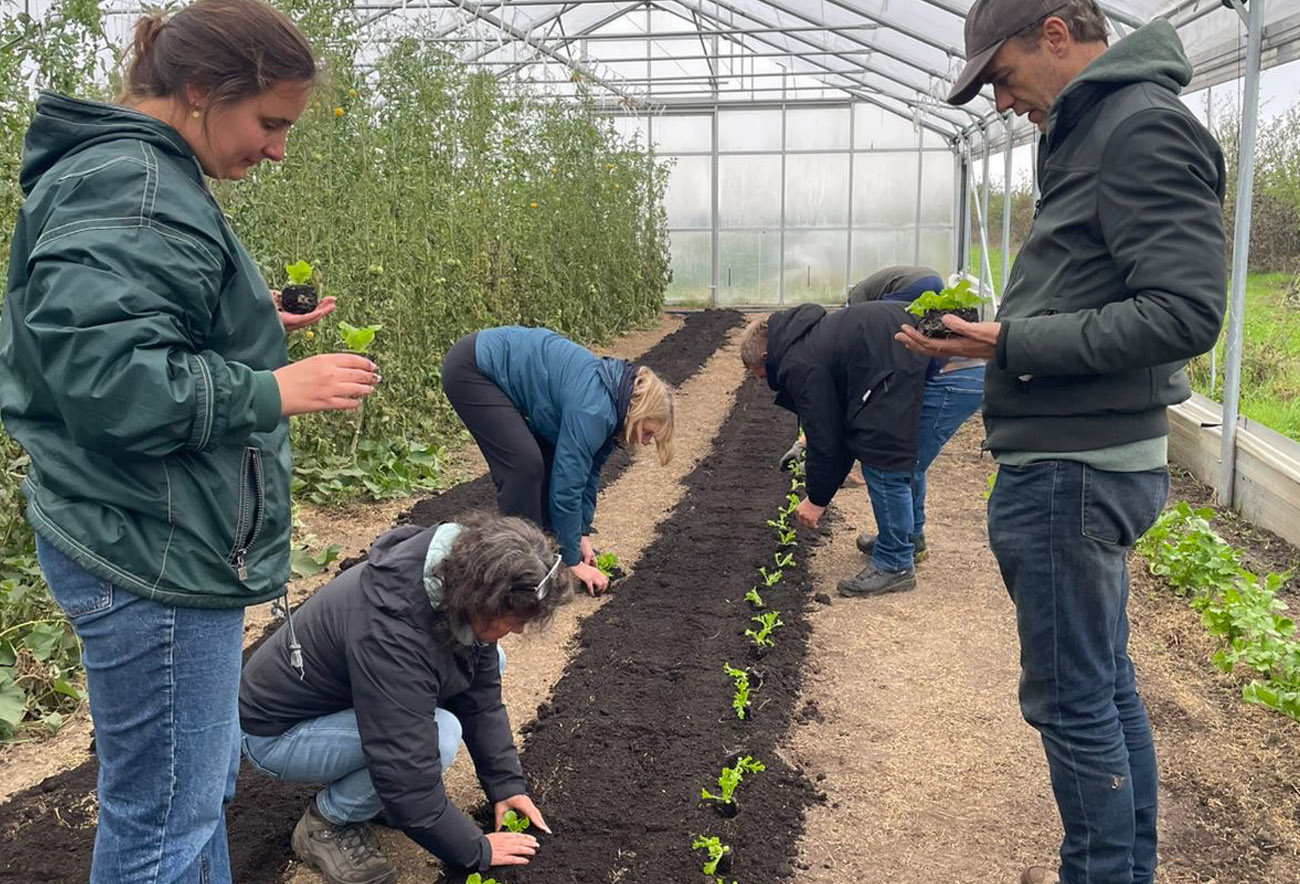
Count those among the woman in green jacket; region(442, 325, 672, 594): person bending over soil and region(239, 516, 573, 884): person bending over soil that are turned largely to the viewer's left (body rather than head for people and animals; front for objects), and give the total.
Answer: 0

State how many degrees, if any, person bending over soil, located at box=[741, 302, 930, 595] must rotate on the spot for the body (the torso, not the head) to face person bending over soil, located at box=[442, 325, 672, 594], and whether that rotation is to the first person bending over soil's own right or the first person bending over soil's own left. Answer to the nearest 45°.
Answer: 0° — they already face them

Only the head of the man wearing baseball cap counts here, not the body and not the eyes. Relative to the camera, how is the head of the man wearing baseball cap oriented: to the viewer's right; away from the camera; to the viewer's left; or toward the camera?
to the viewer's left

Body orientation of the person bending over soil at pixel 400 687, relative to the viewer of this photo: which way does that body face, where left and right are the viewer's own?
facing to the right of the viewer

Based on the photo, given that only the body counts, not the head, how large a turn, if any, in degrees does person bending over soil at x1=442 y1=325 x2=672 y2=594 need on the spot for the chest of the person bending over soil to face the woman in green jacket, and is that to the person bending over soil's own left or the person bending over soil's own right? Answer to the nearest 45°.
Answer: approximately 90° to the person bending over soil's own right

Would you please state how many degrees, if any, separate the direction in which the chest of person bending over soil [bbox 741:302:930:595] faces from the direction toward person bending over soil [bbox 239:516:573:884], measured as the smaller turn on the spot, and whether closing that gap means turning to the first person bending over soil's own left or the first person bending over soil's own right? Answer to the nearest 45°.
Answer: approximately 90° to the first person bending over soil's own left

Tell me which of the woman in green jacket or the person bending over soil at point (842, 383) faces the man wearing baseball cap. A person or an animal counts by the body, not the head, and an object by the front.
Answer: the woman in green jacket

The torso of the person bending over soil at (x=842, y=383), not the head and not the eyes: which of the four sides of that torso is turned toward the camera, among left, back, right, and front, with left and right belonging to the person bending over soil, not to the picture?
left

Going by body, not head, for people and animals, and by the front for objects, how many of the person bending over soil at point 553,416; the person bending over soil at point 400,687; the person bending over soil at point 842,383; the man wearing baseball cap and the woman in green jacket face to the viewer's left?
2

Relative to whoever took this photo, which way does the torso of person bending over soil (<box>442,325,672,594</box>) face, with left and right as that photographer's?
facing to the right of the viewer

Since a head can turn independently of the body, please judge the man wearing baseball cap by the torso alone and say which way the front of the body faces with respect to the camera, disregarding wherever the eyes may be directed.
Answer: to the viewer's left

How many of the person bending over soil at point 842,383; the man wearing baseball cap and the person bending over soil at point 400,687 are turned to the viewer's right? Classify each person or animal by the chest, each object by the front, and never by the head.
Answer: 1

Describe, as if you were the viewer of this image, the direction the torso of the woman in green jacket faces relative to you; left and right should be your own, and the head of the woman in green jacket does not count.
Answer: facing to the right of the viewer

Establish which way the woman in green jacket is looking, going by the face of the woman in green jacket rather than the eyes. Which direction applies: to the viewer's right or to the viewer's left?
to the viewer's right
